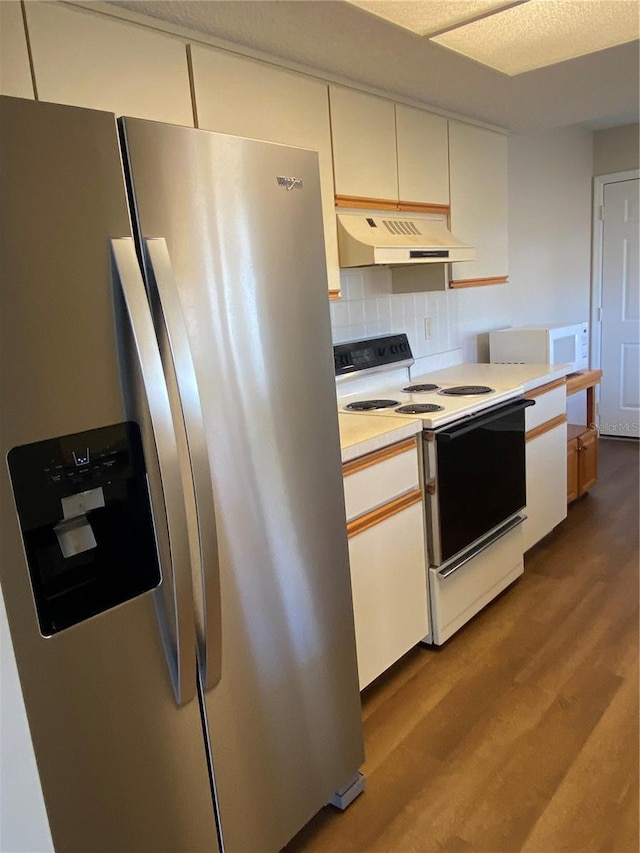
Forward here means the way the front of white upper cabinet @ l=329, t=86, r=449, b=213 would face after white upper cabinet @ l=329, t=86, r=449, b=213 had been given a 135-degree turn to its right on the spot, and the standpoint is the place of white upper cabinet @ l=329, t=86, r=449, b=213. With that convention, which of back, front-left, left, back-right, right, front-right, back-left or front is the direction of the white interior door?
back-right

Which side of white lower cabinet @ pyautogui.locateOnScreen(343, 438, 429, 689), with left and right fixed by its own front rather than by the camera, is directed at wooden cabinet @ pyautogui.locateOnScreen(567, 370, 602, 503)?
left

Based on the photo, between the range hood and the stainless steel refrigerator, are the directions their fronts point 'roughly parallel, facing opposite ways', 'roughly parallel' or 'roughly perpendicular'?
roughly parallel

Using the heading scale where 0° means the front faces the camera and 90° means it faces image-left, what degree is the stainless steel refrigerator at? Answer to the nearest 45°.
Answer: approximately 315°

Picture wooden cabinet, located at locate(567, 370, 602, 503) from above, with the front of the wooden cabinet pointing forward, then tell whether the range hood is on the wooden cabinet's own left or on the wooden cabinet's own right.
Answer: on the wooden cabinet's own right

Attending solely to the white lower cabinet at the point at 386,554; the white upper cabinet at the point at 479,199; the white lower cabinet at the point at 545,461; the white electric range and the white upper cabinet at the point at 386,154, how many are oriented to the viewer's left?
0

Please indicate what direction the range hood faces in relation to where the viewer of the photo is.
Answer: facing the viewer and to the right of the viewer

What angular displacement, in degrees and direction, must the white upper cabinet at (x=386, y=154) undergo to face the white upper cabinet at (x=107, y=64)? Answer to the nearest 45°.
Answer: approximately 90° to its right

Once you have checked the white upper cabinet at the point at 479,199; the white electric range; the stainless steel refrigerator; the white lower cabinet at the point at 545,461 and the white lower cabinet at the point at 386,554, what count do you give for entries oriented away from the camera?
0

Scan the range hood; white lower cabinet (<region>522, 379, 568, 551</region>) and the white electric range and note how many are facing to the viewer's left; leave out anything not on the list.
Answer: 0

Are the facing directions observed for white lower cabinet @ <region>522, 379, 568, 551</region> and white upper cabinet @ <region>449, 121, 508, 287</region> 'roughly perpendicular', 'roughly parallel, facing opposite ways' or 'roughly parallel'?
roughly parallel

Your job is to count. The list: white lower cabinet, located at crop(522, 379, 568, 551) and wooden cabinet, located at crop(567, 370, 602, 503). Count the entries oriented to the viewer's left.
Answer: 0

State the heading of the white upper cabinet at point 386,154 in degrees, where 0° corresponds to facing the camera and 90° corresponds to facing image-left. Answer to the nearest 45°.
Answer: approximately 315°
